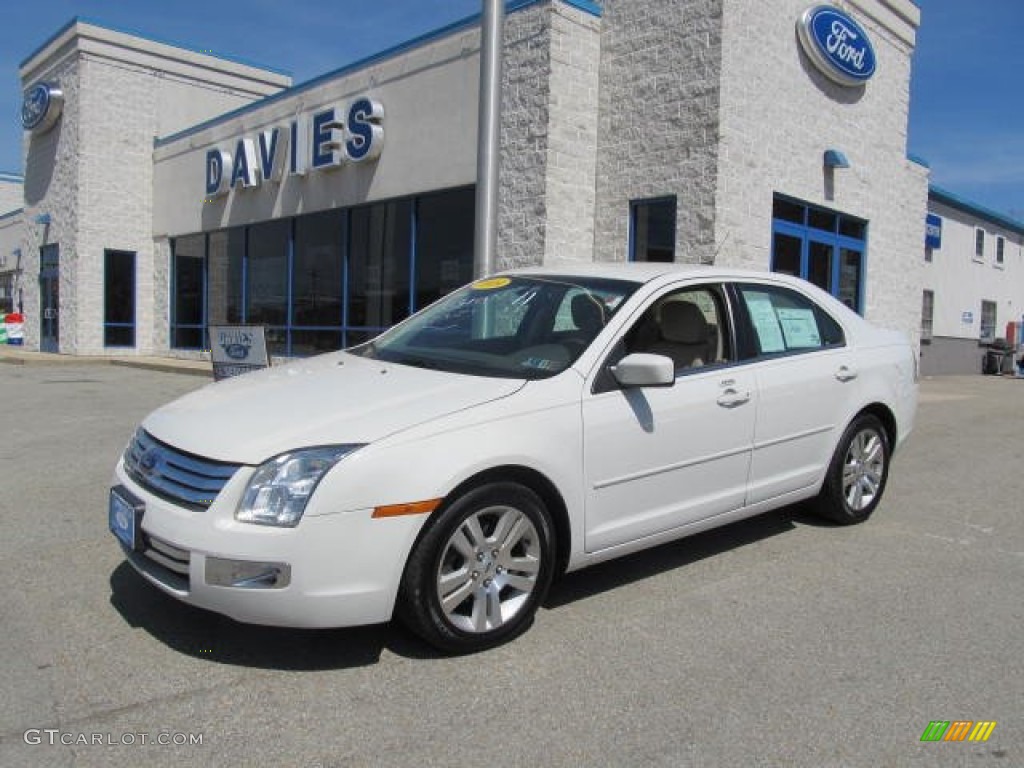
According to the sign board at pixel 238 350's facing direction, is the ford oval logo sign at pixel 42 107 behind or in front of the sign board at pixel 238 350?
behind

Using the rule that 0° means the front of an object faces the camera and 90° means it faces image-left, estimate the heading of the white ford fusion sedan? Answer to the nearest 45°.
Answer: approximately 45°

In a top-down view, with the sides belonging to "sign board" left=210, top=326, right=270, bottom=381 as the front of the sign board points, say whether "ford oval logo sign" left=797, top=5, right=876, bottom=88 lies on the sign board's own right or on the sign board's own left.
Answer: on the sign board's own left

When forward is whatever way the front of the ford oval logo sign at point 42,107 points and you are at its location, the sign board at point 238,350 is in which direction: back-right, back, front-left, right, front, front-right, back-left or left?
front-left

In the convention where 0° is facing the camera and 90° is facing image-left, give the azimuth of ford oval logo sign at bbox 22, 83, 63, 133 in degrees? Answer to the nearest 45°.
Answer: approximately 45°

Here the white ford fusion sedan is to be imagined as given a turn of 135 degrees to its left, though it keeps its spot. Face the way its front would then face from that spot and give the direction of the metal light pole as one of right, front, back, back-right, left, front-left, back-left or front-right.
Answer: left

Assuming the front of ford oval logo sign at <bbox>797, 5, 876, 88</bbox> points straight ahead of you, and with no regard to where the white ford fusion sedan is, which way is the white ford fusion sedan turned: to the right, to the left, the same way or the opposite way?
to the right

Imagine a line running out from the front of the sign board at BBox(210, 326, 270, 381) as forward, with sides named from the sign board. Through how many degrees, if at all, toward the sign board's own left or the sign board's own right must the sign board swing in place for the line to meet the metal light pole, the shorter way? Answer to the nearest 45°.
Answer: approximately 90° to the sign board's own left

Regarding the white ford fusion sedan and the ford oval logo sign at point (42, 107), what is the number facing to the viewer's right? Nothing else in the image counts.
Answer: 0

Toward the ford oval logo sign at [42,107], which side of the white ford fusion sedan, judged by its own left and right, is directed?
right

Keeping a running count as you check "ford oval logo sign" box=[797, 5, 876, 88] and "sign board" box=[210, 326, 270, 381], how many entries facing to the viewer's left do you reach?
0
